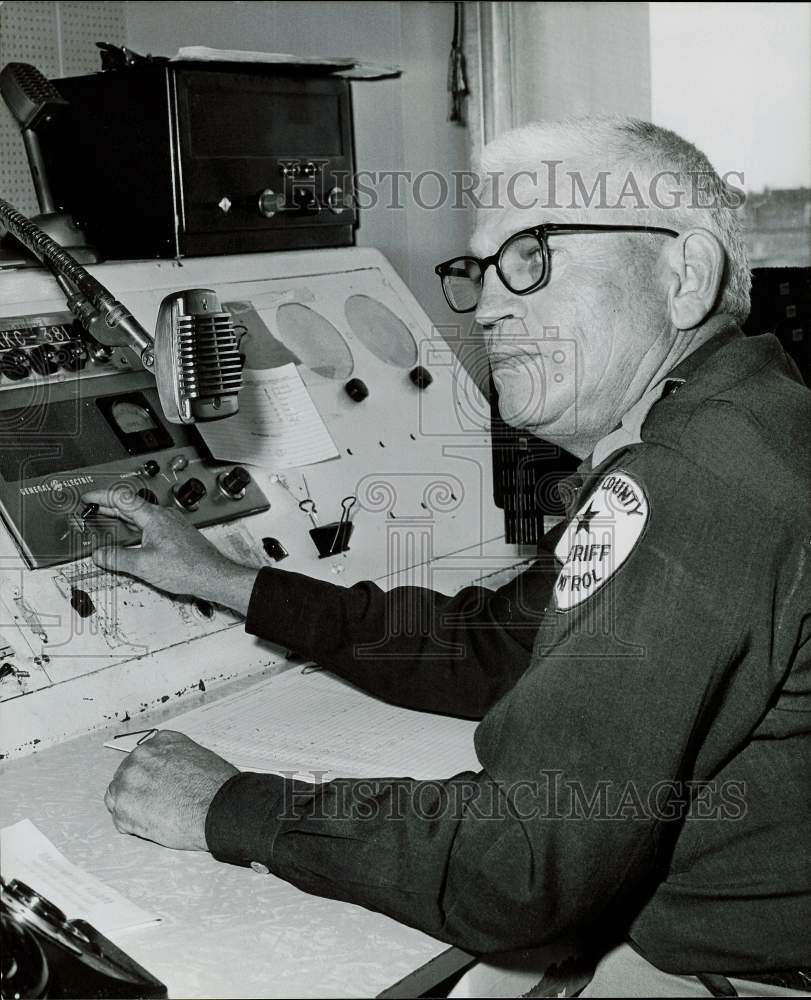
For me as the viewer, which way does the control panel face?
facing the viewer and to the right of the viewer

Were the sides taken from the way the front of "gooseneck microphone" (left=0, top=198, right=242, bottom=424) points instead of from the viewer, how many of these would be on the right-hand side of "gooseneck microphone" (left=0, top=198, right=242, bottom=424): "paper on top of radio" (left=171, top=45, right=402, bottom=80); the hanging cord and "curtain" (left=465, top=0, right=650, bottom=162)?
0

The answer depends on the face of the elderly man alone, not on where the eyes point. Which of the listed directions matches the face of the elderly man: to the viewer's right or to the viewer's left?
to the viewer's left

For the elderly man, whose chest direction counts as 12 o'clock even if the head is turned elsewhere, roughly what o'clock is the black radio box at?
The black radio box is roughly at 2 o'clock from the elderly man.

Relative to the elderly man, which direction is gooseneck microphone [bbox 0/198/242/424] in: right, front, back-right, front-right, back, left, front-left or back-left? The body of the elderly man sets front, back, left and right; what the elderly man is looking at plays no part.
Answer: front-right

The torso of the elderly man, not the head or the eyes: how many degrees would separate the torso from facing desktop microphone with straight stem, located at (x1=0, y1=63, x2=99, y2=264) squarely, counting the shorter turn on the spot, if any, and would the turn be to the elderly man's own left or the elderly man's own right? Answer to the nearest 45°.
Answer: approximately 45° to the elderly man's own right

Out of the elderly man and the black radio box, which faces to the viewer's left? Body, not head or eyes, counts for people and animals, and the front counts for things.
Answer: the elderly man

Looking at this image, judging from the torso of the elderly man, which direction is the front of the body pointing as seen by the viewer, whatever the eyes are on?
to the viewer's left

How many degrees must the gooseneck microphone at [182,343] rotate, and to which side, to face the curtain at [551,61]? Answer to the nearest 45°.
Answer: approximately 90° to its left
